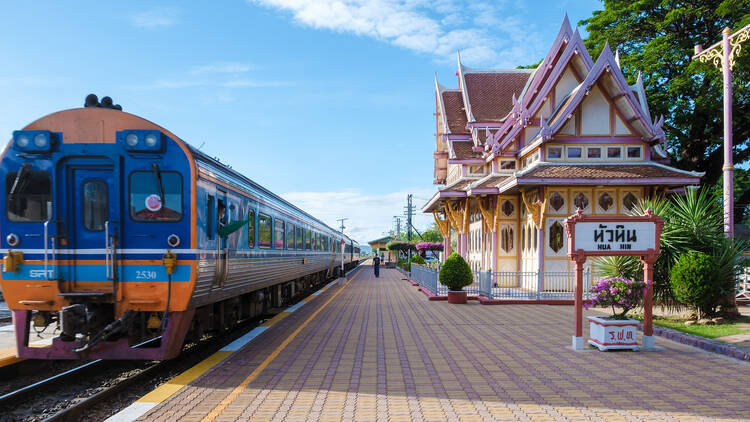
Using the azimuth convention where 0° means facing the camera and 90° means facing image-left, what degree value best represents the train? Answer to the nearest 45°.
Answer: approximately 45°

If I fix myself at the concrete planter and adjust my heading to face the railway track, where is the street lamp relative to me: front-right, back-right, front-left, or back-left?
back-right
